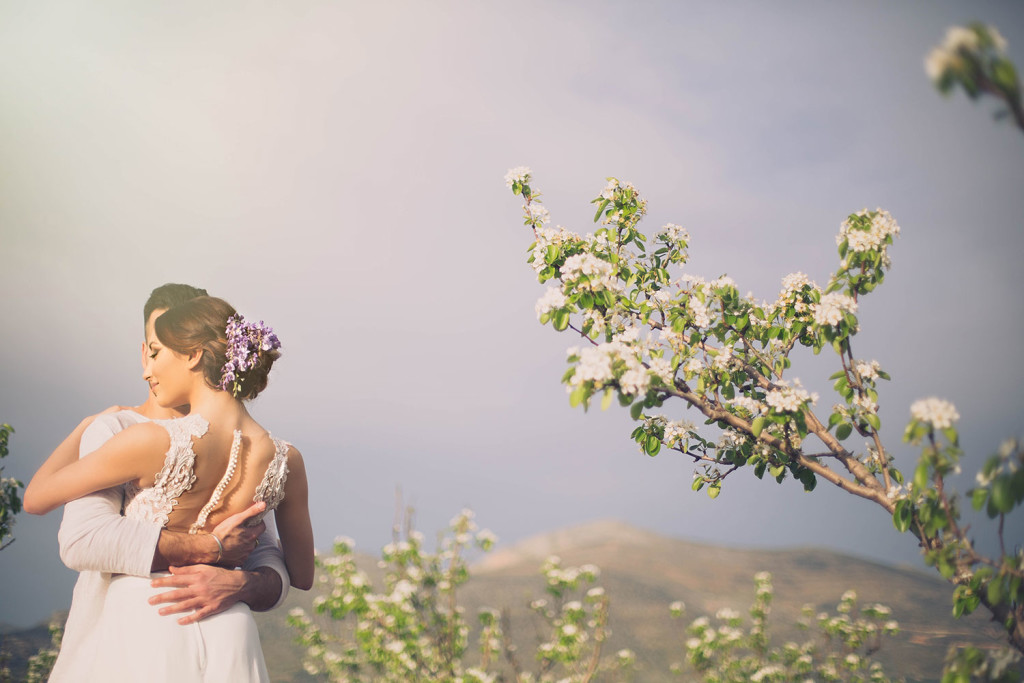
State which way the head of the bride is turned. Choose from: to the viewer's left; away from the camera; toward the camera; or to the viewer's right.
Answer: to the viewer's left

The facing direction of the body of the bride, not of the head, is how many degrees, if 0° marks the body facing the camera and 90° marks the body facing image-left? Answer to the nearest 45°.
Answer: approximately 135°

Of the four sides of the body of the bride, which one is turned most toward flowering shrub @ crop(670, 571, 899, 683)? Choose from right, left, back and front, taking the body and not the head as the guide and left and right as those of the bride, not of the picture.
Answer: right

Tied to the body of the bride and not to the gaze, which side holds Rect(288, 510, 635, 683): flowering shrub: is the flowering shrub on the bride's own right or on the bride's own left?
on the bride's own right

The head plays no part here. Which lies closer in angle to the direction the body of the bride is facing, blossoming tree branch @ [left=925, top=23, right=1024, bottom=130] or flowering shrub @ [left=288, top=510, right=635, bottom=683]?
the flowering shrub
